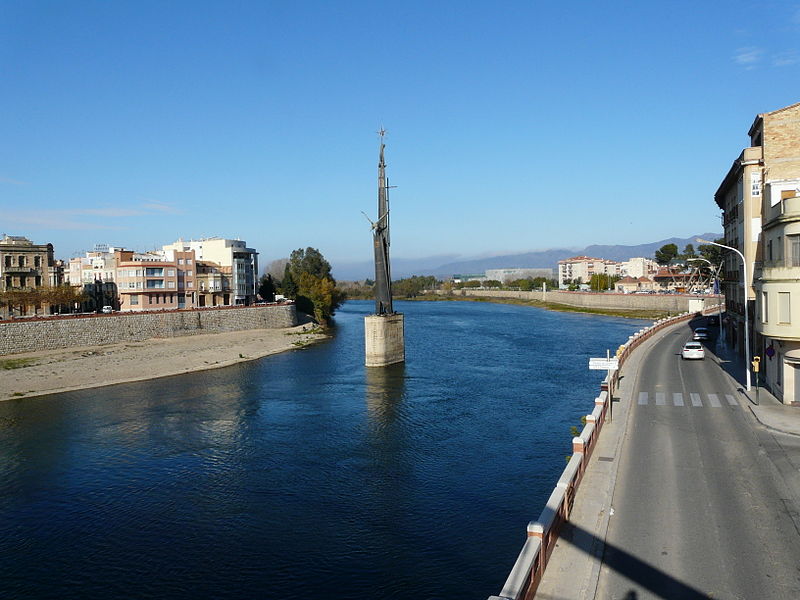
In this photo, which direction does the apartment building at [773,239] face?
to the viewer's left
